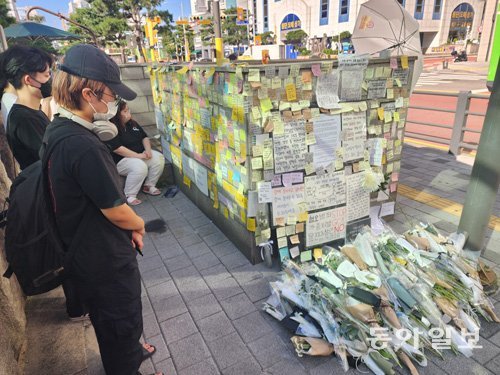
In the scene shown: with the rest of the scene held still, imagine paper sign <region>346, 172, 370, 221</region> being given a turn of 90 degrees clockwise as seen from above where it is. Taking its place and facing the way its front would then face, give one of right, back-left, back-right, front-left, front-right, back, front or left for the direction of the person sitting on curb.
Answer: front-right

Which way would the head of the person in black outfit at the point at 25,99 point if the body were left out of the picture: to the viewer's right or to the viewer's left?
to the viewer's right

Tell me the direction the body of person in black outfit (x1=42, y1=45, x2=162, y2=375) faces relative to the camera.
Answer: to the viewer's right

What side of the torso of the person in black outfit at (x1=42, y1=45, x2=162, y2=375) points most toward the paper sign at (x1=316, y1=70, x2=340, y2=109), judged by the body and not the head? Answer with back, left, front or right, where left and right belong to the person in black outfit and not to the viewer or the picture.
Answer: front

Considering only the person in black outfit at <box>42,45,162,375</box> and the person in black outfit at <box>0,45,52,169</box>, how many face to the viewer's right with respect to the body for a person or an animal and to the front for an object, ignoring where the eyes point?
2

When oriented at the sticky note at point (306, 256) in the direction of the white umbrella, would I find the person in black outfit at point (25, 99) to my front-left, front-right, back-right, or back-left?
back-left

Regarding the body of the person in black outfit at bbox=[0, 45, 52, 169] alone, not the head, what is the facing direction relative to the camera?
to the viewer's right

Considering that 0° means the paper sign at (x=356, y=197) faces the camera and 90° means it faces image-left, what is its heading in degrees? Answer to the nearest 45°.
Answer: approximately 315°

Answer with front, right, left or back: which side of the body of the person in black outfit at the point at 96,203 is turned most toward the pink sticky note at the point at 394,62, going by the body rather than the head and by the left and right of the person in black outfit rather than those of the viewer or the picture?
front

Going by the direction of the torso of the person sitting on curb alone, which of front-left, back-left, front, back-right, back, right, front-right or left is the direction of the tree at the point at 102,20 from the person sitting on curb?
back-left

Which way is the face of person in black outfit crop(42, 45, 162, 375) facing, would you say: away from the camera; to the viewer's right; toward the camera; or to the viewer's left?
to the viewer's right
